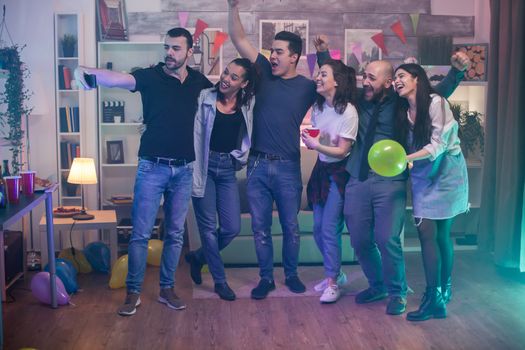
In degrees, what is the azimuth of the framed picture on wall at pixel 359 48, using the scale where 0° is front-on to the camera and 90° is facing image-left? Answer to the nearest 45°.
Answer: approximately 0°

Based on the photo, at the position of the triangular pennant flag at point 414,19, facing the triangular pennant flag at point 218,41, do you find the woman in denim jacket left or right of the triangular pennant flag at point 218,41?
left

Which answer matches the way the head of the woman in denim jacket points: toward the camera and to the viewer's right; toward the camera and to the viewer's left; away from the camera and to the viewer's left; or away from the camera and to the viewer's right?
toward the camera and to the viewer's left

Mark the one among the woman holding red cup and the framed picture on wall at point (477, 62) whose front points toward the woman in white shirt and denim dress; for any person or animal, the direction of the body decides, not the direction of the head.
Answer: the framed picture on wall

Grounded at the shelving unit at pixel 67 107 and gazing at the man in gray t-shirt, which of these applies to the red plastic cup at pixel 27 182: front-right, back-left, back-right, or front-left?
front-right

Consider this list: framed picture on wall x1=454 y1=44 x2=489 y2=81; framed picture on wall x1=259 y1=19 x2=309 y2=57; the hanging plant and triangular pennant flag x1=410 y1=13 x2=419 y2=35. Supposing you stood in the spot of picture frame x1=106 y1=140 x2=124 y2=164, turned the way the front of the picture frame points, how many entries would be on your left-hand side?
3

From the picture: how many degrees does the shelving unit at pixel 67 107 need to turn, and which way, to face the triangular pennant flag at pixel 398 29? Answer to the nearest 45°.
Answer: approximately 90° to its left

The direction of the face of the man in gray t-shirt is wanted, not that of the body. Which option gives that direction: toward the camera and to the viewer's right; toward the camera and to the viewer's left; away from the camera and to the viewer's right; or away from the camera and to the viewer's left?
toward the camera and to the viewer's left

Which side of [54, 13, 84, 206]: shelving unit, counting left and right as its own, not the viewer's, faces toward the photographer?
front

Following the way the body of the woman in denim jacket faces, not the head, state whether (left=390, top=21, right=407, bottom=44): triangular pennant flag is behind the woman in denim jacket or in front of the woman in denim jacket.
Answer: behind

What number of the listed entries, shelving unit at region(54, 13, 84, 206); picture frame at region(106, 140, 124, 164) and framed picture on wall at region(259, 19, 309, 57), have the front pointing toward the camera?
3

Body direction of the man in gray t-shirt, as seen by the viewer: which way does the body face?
toward the camera

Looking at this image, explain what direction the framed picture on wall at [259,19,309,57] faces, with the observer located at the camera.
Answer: facing the viewer

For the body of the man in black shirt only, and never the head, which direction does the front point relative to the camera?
toward the camera
